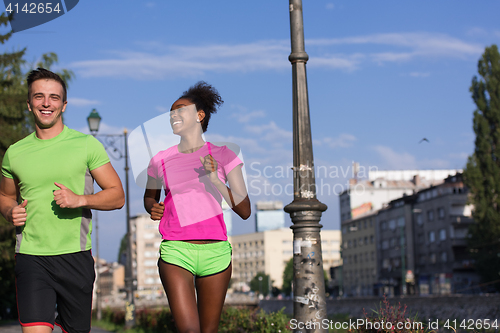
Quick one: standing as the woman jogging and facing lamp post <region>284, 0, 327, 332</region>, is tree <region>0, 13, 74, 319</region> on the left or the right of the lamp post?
left

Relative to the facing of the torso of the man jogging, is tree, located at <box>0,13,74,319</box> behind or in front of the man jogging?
behind

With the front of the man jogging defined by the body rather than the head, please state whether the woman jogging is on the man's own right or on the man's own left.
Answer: on the man's own left

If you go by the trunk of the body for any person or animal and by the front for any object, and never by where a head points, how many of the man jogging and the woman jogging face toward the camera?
2

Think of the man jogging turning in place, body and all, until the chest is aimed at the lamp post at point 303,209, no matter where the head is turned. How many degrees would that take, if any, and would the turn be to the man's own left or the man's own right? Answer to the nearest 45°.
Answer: approximately 135° to the man's own left

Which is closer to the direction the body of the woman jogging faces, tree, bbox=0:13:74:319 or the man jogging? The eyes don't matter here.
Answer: the man jogging
